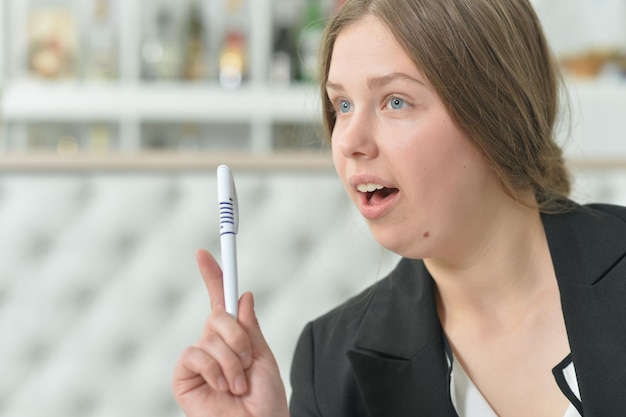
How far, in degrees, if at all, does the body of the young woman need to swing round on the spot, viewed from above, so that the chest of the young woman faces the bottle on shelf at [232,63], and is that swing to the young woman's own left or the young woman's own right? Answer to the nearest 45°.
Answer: approximately 135° to the young woman's own right

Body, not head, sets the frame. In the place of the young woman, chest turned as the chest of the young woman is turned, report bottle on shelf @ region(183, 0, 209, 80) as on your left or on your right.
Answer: on your right

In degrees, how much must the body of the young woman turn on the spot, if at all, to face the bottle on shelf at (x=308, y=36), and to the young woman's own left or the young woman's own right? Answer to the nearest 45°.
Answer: approximately 135° to the young woman's own right

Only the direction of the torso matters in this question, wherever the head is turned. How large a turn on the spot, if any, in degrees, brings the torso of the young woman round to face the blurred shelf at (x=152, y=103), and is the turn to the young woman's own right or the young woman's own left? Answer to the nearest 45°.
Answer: approximately 90° to the young woman's own right

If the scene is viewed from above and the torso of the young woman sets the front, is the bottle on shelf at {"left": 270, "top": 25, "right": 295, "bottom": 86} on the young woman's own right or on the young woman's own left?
on the young woman's own right

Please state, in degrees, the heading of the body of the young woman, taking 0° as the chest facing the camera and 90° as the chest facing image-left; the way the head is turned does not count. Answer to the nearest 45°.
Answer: approximately 45°

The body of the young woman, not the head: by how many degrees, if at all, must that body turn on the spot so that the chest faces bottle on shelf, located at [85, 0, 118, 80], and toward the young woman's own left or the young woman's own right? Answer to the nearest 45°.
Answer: approximately 90° to the young woman's own right

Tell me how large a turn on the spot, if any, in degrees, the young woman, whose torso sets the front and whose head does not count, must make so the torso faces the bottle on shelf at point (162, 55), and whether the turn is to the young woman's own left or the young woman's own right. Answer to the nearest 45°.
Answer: approximately 90° to the young woman's own right

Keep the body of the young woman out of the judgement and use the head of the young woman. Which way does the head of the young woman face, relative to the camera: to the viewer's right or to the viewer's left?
to the viewer's left

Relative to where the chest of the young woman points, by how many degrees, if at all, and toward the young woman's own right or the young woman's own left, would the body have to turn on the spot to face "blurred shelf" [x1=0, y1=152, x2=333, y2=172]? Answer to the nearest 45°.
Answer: approximately 90° to the young woman's own right
